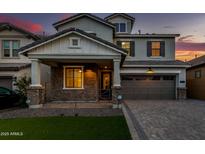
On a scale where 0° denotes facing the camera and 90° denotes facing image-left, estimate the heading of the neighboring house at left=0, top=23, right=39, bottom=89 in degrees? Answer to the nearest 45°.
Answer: approximately 0°

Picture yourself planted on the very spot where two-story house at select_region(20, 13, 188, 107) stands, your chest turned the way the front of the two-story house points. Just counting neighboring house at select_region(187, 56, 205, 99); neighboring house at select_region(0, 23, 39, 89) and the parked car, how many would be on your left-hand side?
1

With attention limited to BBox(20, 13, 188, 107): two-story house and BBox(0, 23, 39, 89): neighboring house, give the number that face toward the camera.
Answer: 2

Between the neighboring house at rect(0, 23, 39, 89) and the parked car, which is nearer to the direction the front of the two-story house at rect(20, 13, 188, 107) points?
the parked car

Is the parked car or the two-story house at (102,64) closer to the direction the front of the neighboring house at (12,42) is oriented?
the parked car

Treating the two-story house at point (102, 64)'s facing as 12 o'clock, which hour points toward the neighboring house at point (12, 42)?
The neighboring house is roughly at 3 o'clock from the two-story house.

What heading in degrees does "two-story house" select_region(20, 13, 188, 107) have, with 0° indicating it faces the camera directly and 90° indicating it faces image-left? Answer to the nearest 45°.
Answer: approximately 0°

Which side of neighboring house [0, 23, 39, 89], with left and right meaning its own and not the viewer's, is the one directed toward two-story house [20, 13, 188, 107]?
left

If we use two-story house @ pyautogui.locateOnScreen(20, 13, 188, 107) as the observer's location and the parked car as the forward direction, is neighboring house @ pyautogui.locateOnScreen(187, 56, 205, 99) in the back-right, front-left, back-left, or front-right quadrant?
back-left

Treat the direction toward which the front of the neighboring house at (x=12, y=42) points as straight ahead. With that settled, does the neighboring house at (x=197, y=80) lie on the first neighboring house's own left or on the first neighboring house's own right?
on the first neighboring house's own left

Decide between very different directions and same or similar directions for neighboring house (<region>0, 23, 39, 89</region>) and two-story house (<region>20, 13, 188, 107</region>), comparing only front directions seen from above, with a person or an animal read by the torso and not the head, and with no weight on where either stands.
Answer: same or similar directions

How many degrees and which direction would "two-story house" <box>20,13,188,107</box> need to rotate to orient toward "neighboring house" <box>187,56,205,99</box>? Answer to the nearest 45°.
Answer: approximately 90° to its left

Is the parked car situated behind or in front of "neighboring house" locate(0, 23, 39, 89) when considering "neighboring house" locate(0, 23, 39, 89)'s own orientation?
in front
